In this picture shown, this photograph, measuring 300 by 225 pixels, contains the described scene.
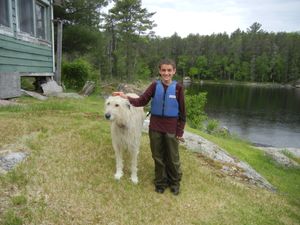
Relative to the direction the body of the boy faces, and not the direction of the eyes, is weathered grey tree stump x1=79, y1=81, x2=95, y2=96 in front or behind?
behind

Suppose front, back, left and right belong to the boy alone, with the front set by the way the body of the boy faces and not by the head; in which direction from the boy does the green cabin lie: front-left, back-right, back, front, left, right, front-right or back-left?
back-right

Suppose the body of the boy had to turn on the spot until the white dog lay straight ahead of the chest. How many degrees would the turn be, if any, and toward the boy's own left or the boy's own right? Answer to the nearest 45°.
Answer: approximately 90° to the boy's own right

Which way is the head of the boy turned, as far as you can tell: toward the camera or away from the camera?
toward the camera

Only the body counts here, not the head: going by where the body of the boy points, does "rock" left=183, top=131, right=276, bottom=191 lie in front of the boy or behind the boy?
behind

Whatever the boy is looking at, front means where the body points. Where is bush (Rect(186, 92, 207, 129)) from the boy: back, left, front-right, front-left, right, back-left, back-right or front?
back

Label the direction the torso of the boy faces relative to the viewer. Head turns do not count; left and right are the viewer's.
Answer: facing the viewer
